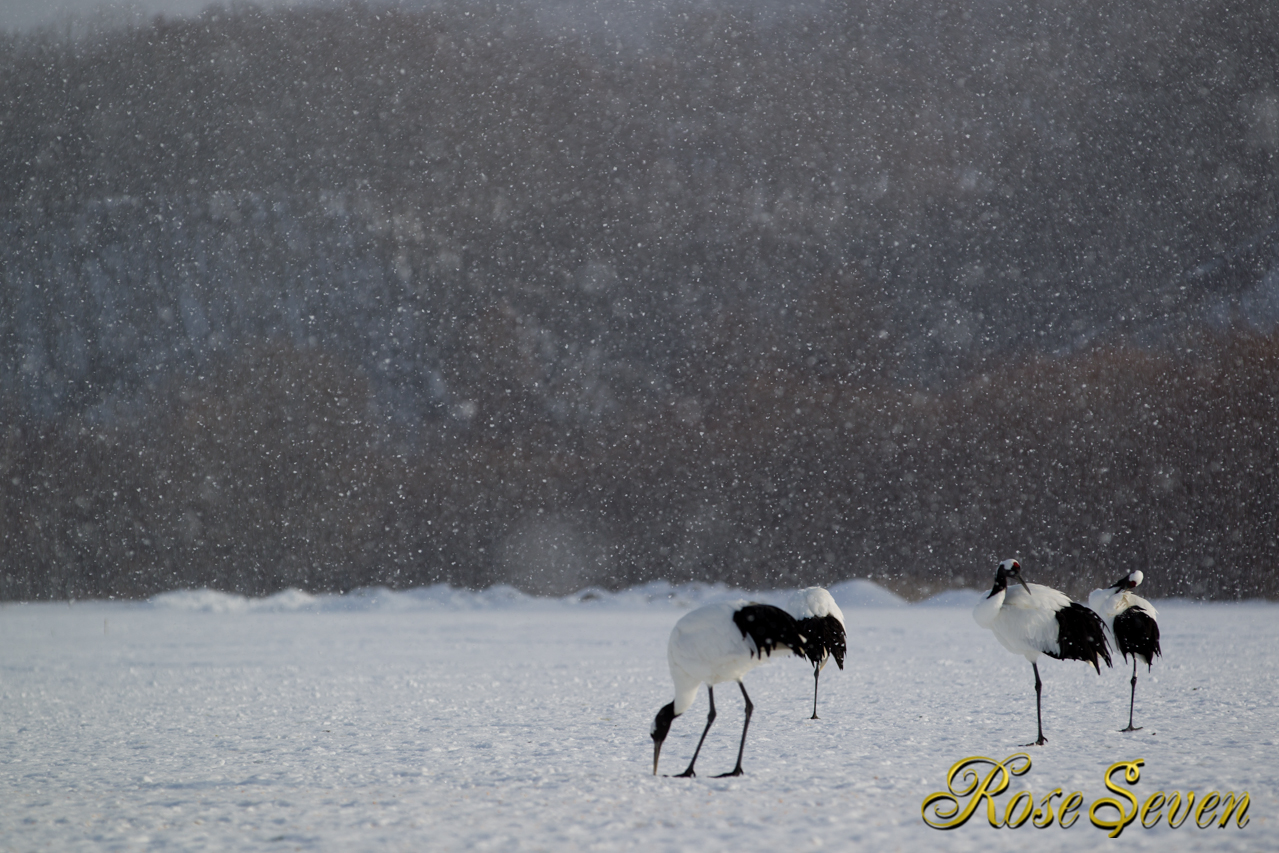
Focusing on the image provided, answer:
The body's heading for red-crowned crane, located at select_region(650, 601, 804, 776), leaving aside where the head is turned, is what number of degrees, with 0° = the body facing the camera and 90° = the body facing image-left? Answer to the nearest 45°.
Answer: approximately 90°

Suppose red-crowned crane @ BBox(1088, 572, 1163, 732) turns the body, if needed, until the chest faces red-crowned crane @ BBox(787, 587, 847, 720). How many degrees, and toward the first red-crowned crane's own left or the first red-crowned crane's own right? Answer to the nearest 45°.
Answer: approximately 45° to the first red-crowned crane's own left

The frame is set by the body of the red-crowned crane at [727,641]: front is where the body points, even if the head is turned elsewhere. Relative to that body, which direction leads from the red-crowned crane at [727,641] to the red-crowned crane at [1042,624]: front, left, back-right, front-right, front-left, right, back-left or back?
back-right

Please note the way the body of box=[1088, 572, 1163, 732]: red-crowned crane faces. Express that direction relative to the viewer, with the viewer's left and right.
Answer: facing away from the viewer and to the left of the viewer

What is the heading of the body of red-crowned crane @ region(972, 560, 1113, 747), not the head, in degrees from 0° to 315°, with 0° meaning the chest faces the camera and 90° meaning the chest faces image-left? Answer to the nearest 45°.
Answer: approximately 90°

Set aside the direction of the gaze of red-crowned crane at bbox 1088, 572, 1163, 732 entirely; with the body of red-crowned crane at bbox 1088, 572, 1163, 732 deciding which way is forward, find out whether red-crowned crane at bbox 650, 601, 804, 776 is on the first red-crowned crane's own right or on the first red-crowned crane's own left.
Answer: on the first red-crowned crane's own left

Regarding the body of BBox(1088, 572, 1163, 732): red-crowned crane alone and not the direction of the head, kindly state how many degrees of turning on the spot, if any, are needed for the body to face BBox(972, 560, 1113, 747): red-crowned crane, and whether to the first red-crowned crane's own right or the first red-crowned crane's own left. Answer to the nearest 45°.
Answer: approximately 90° to the first red-crowned crane's own left

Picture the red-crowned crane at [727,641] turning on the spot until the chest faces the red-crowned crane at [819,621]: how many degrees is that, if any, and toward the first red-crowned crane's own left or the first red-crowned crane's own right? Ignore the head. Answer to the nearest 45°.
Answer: approximately 90° to the first red-crowned crane's own right

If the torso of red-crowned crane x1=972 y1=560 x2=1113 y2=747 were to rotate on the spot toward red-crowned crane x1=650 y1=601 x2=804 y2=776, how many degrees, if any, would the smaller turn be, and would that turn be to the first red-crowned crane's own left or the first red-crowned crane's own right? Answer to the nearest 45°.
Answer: approximately 45° to the first red-crowned crane's own left

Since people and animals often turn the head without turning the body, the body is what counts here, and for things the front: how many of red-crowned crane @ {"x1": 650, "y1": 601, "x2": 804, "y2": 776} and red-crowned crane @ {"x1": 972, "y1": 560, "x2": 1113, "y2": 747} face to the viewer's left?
2
